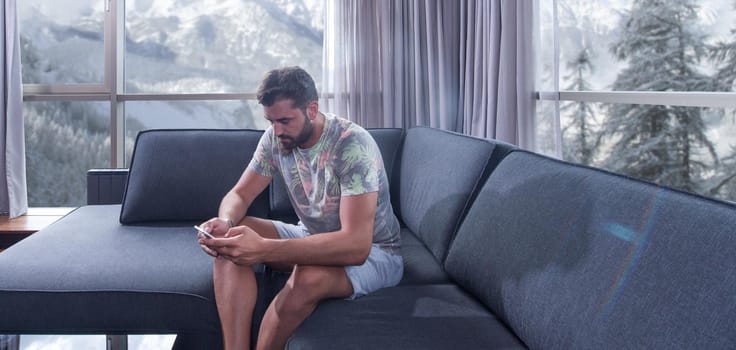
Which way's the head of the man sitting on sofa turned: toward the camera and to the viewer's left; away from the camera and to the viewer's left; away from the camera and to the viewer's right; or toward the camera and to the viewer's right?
toward the camera and to the viewer's left

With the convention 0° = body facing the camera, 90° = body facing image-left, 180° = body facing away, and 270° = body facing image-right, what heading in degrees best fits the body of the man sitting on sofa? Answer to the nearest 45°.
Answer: approximately 45°

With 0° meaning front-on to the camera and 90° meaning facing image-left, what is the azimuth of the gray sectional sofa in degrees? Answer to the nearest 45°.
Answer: approximately 45°

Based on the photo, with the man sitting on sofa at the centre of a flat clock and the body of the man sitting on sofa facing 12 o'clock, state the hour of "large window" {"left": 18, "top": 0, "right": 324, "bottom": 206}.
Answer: The large window is roughly at 4 o'clock from the man sitting on sofa.

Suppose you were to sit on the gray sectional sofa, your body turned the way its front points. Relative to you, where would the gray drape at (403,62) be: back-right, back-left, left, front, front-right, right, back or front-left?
back-right

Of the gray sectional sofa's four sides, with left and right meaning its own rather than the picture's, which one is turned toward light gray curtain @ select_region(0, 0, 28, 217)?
right
